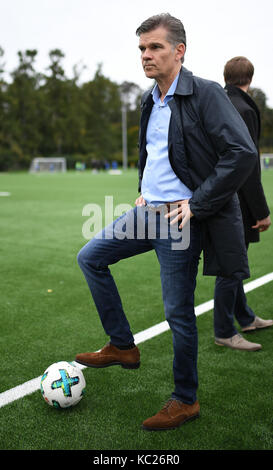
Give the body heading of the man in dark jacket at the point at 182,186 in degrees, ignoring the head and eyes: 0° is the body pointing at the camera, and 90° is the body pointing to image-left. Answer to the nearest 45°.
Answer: approximately 45°

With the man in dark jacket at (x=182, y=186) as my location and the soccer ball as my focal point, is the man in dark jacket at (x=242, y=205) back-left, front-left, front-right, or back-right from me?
back-right

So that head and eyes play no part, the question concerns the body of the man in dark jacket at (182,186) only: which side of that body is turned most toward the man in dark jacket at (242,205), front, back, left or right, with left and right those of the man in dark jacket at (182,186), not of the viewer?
back
